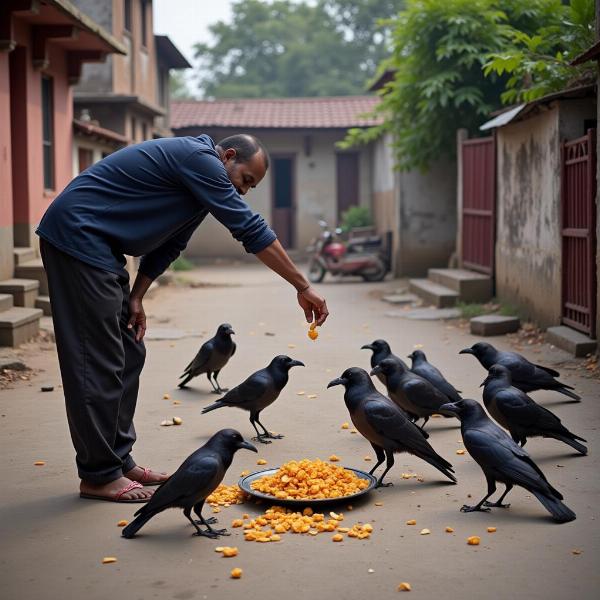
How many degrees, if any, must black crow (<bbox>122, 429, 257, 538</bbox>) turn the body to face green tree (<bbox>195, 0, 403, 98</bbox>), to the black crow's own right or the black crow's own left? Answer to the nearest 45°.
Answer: approximately 90° to the black crow's own left

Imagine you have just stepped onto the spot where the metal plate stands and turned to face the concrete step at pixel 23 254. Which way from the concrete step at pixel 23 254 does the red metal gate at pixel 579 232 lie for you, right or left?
right

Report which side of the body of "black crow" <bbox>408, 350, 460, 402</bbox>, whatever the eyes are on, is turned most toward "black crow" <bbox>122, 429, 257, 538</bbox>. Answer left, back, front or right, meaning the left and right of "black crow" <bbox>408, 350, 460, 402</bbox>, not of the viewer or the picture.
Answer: left

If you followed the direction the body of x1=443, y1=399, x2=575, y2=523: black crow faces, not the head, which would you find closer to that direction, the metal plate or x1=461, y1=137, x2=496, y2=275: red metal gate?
the metal plate

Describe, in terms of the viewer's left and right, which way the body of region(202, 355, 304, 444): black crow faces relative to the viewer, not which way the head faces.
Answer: facing to the right of the viewer

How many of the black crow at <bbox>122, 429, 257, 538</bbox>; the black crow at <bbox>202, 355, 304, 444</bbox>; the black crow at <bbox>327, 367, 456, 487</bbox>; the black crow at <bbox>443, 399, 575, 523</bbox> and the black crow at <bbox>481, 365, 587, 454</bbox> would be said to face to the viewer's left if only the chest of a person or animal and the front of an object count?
3

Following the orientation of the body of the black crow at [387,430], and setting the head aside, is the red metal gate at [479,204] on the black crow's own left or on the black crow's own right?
on the black crow's own right

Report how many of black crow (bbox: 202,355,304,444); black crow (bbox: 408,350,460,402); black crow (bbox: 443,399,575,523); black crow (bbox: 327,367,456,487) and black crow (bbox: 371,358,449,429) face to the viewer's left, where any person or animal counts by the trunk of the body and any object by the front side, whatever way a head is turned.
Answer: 4

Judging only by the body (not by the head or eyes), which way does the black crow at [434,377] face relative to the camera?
to the viewer's left

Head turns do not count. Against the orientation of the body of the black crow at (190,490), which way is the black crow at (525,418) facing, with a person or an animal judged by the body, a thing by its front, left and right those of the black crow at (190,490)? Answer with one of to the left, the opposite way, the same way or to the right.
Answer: the opposite way

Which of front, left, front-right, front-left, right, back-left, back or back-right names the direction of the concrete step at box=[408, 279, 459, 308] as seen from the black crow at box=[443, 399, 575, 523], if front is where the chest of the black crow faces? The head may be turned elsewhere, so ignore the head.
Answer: right

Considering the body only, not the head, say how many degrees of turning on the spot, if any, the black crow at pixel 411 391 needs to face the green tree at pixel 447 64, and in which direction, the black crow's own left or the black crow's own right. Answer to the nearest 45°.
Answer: approximately 90° to the black crow's own right

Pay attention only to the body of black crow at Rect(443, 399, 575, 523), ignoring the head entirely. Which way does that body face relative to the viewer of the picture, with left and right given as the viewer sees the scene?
facing to the left of the viewer

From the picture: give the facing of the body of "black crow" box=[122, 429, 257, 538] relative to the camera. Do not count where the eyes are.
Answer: to the viewer's right

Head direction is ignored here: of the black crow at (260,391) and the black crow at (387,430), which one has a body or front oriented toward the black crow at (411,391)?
the black crow at (260,391)
